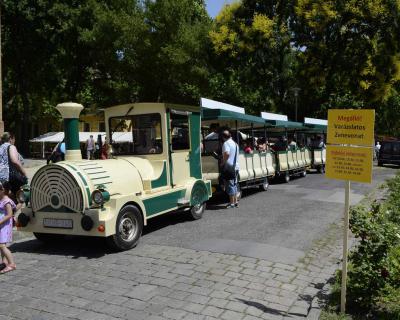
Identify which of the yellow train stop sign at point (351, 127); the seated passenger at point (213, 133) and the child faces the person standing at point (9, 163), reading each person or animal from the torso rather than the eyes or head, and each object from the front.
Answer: the seated passenger

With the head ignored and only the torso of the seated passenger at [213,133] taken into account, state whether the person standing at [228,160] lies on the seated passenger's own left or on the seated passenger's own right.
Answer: on the seated passenger's own left

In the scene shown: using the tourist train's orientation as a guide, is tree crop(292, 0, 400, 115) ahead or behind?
behind

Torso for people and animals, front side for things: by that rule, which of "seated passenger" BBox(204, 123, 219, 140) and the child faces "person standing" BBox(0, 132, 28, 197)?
the seated passenger

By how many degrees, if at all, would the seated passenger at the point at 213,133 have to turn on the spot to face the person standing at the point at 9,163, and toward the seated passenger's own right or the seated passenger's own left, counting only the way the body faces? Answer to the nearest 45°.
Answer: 0° — they already face them

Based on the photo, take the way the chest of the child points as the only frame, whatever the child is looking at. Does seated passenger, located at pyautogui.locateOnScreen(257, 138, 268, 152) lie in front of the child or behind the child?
behind

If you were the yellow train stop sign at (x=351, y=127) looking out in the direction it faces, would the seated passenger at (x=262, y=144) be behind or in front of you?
behind

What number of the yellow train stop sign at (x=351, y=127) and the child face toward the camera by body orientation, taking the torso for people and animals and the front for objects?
1

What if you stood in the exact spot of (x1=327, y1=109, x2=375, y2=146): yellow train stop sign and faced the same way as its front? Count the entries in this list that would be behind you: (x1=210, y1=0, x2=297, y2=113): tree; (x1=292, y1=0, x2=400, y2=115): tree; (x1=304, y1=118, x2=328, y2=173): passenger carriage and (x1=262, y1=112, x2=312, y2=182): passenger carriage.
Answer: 4

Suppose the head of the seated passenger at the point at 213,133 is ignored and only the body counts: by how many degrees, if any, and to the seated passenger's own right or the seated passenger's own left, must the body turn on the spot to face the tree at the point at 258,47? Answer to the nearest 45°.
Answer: approximately 135° to the seated passenger's own right
